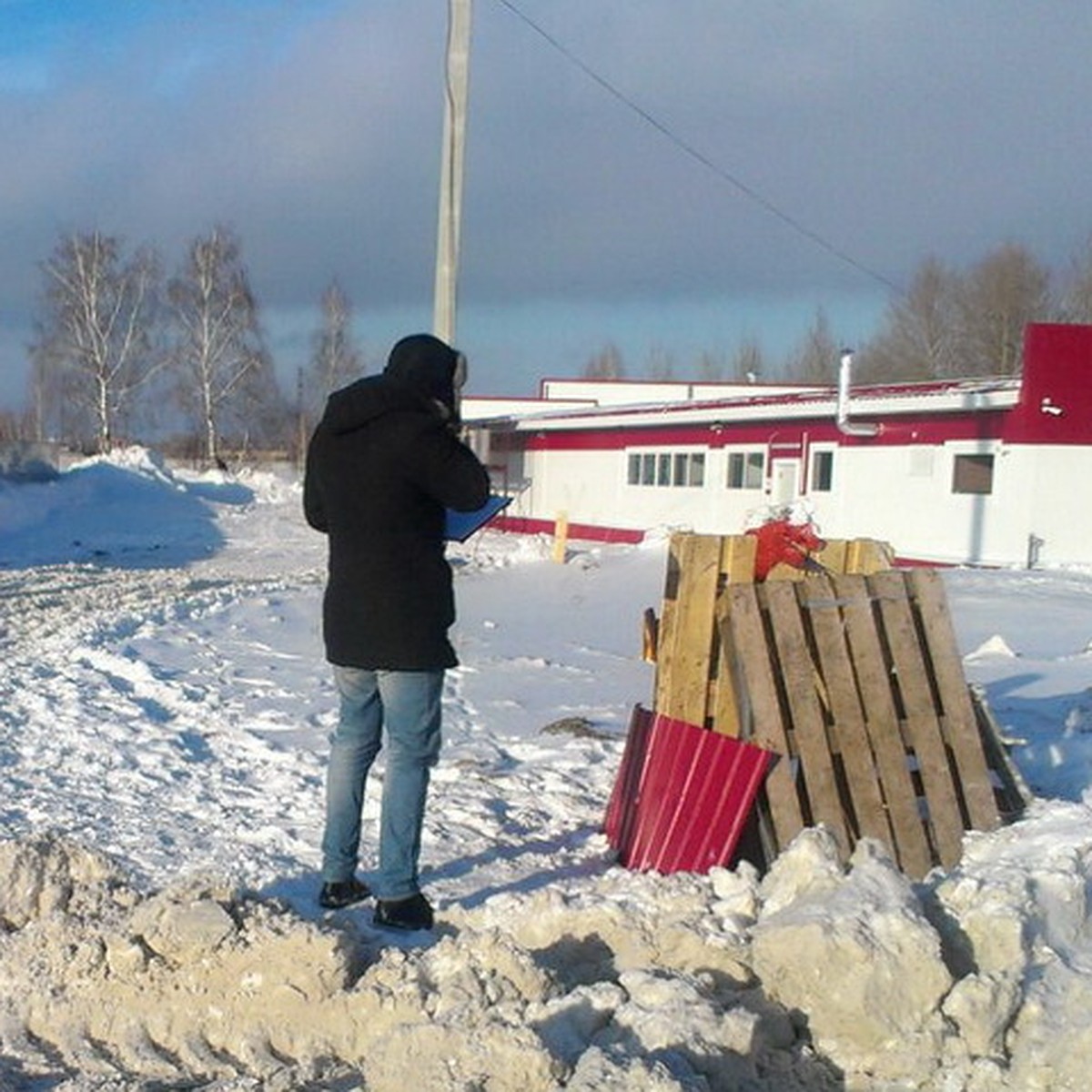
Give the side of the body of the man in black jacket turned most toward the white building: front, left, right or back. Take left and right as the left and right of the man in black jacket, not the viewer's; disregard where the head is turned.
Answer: front

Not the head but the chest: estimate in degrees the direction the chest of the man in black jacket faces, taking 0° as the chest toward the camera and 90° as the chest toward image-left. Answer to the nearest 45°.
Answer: approximately 225°

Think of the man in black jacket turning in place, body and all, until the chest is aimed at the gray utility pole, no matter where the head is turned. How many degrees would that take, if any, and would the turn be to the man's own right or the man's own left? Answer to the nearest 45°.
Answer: approximately 45° to the man's own left

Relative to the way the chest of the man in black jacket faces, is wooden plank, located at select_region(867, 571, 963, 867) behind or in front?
in front

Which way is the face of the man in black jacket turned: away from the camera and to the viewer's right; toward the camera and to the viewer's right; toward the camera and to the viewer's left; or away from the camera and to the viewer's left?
away from the camera and to the viewer's right

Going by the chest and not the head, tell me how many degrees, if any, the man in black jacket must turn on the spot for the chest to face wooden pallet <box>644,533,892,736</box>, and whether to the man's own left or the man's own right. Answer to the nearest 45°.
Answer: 0° — they already face it

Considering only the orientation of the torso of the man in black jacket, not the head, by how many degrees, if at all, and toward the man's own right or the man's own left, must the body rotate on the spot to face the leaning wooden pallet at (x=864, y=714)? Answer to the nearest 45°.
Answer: approximately 45° to the man's own right

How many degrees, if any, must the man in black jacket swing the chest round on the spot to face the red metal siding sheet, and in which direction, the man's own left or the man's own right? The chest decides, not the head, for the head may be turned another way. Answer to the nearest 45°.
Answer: approximately 45° to the man's own right

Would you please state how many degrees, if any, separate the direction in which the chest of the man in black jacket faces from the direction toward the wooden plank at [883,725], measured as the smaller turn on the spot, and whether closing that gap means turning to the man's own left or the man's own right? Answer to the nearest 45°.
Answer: approximately 45° to the man's own right
